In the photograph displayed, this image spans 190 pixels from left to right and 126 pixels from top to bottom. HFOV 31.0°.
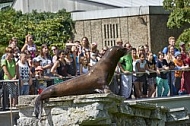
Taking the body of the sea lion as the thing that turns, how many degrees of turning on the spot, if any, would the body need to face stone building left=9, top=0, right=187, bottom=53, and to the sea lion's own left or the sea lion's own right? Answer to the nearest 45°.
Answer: approximately 90° to the sea lion's own left

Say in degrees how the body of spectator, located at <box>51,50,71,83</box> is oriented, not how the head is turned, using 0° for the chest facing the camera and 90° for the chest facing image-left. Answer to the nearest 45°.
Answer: approximately 315°

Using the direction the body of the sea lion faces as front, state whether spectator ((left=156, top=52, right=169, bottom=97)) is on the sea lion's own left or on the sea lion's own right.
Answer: on the sea lion's own left

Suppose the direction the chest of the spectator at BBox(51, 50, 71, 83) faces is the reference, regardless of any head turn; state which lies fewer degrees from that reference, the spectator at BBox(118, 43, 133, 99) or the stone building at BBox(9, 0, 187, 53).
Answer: the spectator

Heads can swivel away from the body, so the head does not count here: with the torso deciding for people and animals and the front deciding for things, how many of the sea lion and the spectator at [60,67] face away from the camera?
0

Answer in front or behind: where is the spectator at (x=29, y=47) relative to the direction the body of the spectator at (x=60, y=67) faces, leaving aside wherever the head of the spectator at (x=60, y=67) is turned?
behind

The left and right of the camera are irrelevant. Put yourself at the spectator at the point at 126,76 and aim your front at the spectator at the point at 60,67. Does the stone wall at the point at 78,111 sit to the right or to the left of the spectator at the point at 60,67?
left

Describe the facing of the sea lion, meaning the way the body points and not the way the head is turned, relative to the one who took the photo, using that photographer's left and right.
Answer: facing to the right of the viewer

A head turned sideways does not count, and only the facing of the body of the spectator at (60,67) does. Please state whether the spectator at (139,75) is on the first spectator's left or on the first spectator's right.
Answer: on the first spectator's left

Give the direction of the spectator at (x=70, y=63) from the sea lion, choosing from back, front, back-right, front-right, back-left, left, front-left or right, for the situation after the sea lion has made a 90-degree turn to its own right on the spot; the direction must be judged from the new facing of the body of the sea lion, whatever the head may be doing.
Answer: back
